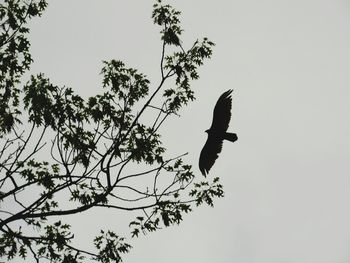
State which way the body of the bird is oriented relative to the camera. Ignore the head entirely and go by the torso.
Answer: to the viewer's left
